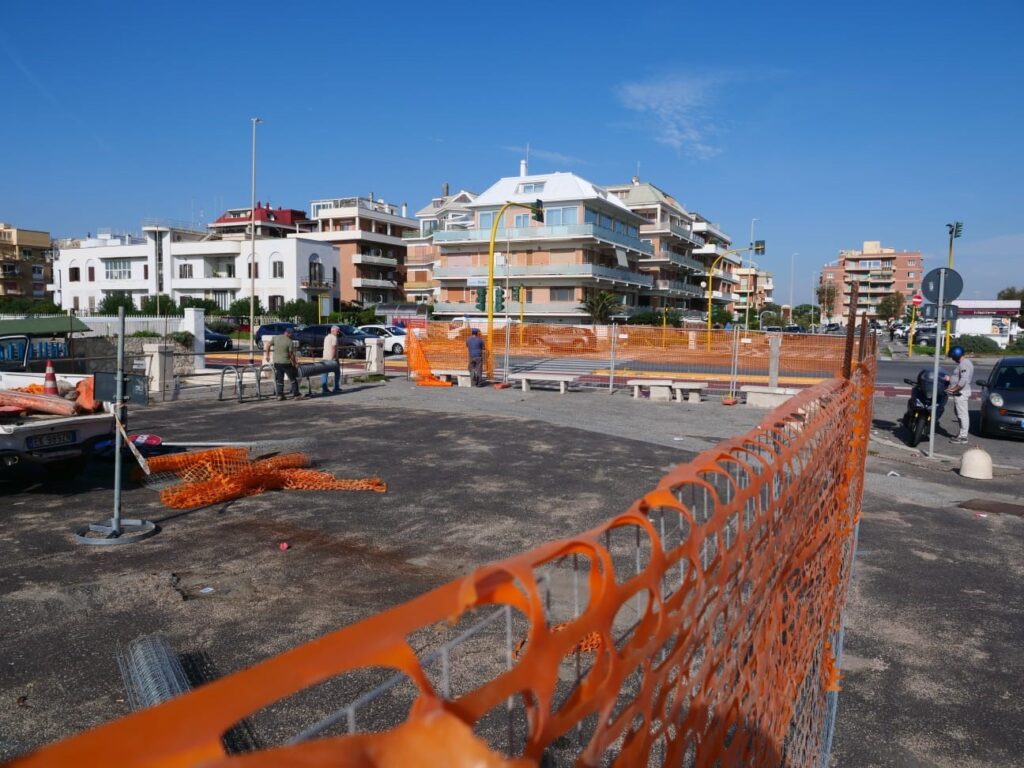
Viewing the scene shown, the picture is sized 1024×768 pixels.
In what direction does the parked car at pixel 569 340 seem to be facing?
to the viewer's left

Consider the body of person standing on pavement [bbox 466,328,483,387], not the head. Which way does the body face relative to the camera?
away from the camera

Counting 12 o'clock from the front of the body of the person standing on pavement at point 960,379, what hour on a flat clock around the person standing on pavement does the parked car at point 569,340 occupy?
The parked car is roughly at 1 o'clock from the person standing on pavement.

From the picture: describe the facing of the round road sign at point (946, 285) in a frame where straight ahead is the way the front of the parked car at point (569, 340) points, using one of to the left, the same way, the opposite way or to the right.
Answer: to the right

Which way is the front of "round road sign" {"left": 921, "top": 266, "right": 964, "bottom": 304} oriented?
away from the camera

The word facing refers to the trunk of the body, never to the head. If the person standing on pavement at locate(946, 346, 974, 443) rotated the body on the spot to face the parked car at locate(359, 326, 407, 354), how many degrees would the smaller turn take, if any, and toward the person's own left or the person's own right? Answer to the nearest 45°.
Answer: approximately 45° to the person's own right

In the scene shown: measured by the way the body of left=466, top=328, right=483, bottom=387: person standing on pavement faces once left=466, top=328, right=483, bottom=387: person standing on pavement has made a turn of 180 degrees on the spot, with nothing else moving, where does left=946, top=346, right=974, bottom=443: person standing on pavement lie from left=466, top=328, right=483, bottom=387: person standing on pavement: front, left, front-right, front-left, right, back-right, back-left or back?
front-left

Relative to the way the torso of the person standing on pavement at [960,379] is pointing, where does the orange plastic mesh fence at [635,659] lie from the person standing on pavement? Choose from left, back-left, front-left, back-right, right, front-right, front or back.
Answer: left

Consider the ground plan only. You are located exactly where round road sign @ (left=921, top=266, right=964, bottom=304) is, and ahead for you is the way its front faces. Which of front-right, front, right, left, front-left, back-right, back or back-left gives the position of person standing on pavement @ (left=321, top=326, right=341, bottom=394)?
left

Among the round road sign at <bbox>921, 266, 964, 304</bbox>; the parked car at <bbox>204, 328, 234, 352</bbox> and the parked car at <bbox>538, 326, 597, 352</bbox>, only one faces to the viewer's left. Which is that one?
the parked car at <bbox>538, 326, 597, 352</bbox>

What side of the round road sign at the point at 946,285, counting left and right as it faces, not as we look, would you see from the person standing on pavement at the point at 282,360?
left

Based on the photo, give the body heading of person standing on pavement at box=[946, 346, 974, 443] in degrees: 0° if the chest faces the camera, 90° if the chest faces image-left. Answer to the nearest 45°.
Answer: approximately 90°
